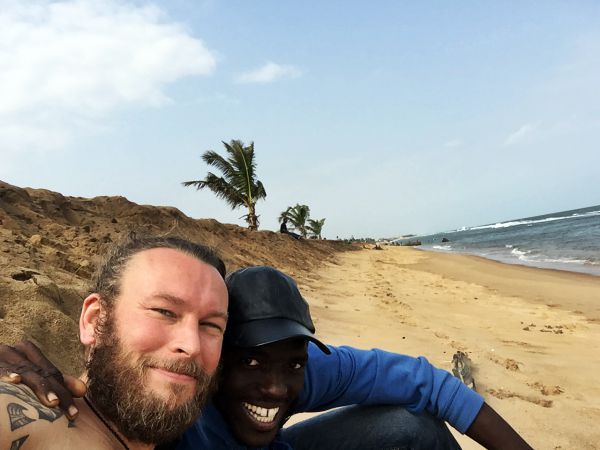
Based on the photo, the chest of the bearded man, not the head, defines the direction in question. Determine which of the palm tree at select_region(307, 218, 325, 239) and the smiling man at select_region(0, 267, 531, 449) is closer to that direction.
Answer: the smiling man

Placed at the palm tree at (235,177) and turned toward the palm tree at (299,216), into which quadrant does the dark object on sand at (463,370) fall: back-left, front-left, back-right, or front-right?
back-right

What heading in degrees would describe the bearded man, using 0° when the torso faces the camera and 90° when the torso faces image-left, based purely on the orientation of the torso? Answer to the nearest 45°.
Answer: approximately 315°

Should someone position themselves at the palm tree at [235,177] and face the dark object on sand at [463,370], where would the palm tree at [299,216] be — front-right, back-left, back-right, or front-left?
back-left

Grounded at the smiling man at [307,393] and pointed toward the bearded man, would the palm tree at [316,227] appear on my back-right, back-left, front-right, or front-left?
back-right

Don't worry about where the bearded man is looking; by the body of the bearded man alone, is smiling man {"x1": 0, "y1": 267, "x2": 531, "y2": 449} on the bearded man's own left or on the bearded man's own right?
on the bearded man's own left
